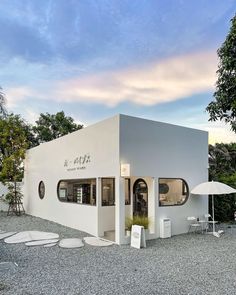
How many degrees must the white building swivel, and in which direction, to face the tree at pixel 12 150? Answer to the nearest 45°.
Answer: approximately 90° to its right

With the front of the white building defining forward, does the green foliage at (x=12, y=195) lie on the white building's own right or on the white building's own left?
on the white building's own right

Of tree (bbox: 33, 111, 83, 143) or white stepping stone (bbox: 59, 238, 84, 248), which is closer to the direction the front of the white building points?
the white stepping stone

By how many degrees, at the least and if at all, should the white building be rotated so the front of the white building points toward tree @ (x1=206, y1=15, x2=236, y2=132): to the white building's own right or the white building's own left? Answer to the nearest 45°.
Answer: approximately 45° to the white building's own left
